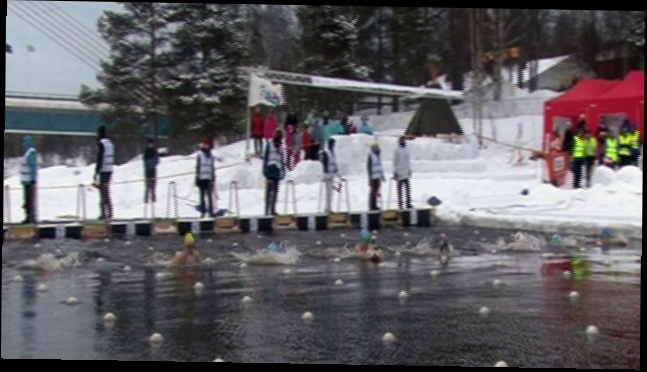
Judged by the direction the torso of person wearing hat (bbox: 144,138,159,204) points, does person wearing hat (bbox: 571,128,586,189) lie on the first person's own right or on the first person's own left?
on the first person's own left

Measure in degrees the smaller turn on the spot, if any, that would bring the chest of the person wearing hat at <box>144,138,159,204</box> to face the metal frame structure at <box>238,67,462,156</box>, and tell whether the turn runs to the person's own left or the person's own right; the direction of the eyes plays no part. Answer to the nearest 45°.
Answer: approximately 135° to the person's own left

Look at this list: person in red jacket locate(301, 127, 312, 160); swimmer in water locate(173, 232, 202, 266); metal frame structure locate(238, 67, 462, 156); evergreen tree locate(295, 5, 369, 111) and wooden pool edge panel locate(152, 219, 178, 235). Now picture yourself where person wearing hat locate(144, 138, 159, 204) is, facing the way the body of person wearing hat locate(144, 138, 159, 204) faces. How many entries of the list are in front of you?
2

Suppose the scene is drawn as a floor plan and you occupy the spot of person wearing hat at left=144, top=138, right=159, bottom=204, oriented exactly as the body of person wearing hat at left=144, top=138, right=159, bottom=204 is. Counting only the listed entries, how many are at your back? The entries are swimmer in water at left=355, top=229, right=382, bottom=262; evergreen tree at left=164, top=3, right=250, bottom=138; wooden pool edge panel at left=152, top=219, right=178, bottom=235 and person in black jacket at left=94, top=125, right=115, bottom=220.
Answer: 1

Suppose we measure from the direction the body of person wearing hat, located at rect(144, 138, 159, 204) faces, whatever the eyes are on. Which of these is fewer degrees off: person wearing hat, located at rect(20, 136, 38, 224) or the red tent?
the person wearing hat

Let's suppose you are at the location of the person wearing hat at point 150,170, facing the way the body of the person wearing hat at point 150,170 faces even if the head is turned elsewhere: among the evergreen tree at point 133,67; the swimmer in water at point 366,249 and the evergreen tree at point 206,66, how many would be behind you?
2

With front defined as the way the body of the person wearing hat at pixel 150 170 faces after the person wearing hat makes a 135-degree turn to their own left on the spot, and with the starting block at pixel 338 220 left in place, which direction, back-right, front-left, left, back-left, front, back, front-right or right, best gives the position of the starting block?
right

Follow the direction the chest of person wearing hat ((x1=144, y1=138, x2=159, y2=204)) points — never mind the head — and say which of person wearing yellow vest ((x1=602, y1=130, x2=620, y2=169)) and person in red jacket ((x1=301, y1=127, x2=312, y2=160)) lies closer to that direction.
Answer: the person wearing yellow vest

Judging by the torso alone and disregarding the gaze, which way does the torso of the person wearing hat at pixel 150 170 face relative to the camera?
toward the camera

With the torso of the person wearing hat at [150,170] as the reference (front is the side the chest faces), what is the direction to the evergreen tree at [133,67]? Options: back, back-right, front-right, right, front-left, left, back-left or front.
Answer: back

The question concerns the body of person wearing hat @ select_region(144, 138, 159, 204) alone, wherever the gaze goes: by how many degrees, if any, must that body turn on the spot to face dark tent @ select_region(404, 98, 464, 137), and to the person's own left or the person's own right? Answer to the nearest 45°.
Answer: approximately 135° to the person's own left

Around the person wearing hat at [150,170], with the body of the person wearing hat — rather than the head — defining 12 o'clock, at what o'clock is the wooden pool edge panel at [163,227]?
The wooden pool edge panel is roughly at 12 o'clock from the person wearing hat.

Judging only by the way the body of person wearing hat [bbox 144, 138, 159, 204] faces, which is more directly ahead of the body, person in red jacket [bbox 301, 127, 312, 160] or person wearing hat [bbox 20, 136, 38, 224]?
the person wearing hat

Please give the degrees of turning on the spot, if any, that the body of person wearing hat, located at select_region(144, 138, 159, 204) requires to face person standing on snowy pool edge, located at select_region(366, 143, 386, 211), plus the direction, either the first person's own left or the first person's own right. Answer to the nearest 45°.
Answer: approximately 45° to the first person's own left

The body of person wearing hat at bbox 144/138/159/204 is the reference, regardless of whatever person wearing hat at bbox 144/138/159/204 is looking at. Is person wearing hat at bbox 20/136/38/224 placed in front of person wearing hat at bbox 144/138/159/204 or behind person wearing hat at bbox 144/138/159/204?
in front

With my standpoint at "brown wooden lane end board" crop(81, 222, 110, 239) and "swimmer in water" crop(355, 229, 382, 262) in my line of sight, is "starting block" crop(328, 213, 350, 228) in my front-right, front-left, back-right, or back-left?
front-left

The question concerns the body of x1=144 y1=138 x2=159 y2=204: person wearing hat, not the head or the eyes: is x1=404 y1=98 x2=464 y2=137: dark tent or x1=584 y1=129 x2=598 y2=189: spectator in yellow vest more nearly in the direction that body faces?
the spectator in yellow vest
